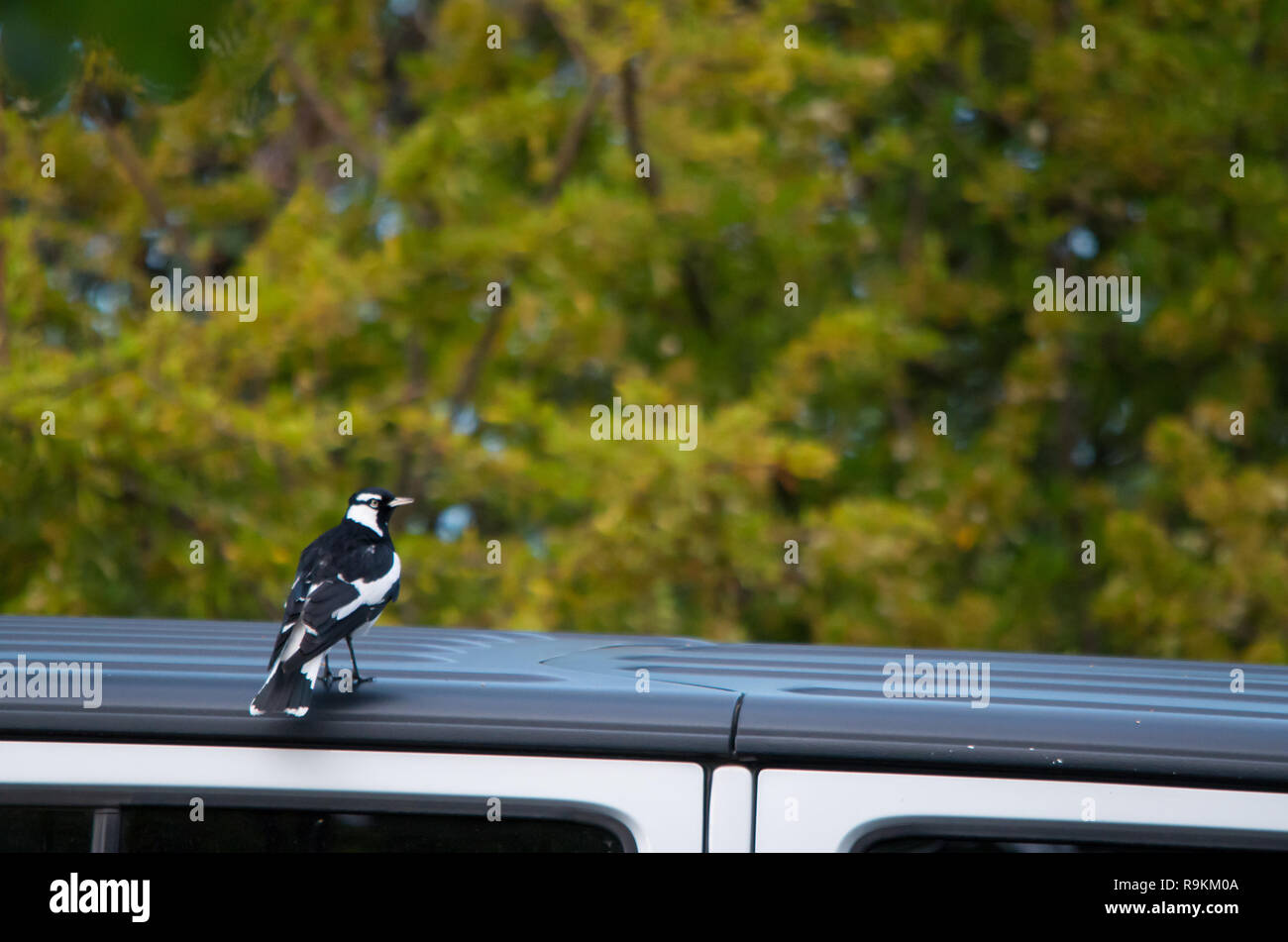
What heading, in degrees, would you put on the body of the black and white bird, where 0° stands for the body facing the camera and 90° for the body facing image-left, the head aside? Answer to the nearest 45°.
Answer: approximately 225°
